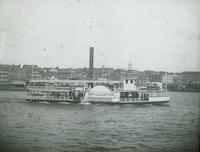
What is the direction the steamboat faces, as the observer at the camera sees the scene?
facing to the right of the viewer
